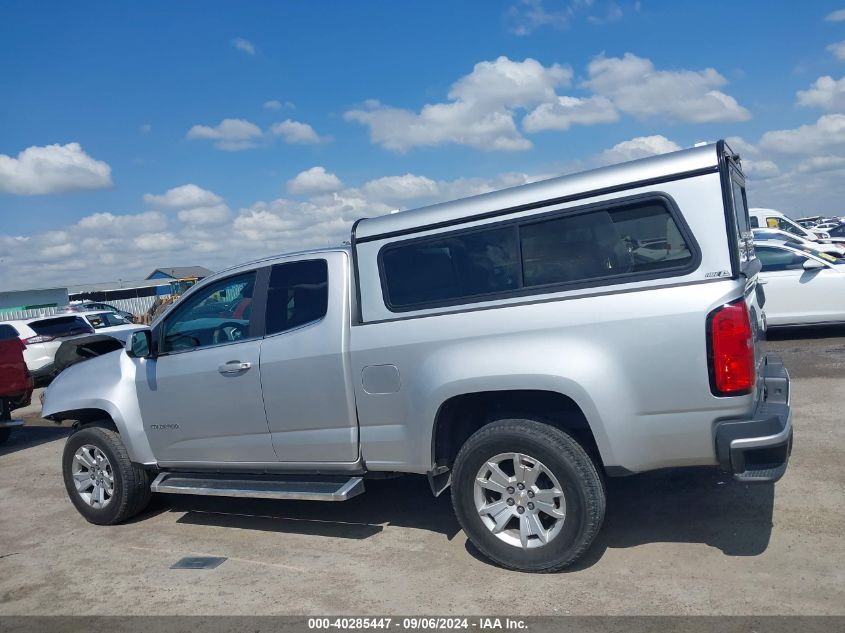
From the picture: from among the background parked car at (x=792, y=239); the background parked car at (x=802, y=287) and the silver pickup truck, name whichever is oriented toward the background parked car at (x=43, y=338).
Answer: the silver pickup truck

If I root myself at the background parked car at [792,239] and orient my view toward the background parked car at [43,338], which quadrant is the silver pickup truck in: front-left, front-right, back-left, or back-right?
front-left

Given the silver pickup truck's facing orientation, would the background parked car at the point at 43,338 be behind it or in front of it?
in front

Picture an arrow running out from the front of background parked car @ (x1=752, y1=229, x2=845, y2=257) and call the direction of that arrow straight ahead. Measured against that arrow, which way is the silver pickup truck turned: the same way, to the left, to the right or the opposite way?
the opposite way

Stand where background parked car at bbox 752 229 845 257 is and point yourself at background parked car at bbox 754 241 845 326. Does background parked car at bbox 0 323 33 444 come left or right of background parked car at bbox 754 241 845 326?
right

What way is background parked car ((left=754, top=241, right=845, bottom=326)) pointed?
to the viewer's right

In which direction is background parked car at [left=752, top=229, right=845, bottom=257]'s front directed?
to the viewer's right

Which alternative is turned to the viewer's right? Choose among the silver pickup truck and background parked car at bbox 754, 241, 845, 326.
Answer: the background parked car

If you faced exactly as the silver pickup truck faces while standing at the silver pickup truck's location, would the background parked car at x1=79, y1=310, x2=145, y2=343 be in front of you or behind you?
in front

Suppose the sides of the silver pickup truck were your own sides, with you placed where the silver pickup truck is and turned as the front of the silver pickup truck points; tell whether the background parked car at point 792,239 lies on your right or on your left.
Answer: on your right

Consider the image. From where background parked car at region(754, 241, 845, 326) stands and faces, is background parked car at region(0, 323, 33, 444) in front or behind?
behind

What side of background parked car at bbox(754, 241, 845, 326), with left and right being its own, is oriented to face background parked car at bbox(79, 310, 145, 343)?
back

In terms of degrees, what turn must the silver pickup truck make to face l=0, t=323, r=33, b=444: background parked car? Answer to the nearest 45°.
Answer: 0° — it already faces it
